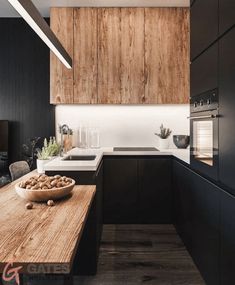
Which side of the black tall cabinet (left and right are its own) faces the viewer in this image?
left

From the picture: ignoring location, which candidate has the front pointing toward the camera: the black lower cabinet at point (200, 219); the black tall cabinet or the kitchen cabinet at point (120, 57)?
the kitchen cabinet

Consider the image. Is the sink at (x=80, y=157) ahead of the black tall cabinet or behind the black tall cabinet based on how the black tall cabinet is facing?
ahead

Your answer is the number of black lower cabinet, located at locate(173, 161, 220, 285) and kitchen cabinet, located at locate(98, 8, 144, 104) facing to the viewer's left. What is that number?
1

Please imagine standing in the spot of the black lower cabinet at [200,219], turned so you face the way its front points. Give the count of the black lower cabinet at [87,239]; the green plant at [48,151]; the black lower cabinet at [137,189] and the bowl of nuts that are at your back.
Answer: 0

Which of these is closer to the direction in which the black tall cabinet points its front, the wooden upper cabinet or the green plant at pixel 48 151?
the green plant

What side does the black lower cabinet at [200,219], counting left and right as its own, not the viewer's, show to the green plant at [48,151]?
front

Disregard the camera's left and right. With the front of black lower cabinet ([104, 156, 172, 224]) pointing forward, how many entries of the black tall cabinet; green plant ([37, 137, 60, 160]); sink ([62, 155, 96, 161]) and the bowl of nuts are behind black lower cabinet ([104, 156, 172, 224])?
0

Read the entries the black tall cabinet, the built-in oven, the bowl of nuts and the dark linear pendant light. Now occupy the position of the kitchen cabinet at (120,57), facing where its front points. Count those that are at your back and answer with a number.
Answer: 0

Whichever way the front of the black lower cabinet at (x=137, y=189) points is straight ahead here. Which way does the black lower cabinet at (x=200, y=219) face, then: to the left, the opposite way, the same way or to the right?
to the right

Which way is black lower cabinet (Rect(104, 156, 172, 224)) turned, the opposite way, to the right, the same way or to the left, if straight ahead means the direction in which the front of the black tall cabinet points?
to the left

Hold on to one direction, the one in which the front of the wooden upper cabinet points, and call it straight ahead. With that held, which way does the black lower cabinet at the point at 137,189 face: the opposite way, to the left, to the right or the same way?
the same way

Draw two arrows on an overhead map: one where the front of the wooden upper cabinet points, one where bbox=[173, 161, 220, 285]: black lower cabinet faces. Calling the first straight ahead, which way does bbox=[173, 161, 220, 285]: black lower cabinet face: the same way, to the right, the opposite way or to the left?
to the right

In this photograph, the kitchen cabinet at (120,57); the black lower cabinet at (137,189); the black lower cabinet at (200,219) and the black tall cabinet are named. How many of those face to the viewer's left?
2

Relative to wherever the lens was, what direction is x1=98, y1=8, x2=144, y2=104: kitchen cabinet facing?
facing the viewer

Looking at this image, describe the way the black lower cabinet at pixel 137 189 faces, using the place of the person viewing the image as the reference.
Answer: facing the viewer

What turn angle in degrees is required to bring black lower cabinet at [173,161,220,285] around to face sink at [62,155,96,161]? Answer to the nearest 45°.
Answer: approximately 45° to its right

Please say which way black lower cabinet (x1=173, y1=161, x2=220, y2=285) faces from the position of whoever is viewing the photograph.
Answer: facing to the left of the viewer

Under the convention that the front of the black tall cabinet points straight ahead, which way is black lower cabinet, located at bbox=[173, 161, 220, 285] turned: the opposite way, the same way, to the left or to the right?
the same way

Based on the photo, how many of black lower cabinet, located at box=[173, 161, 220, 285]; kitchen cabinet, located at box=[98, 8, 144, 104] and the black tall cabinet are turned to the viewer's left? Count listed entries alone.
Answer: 2
